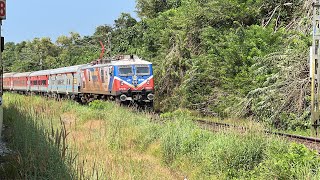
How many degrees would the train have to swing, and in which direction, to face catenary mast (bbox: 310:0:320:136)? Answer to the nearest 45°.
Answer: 0° — it already faces it

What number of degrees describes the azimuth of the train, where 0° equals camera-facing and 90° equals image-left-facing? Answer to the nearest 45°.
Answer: approximately 315°
